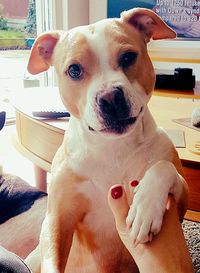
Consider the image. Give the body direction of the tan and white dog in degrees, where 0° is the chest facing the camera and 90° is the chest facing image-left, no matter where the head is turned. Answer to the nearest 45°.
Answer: approximately 0°
